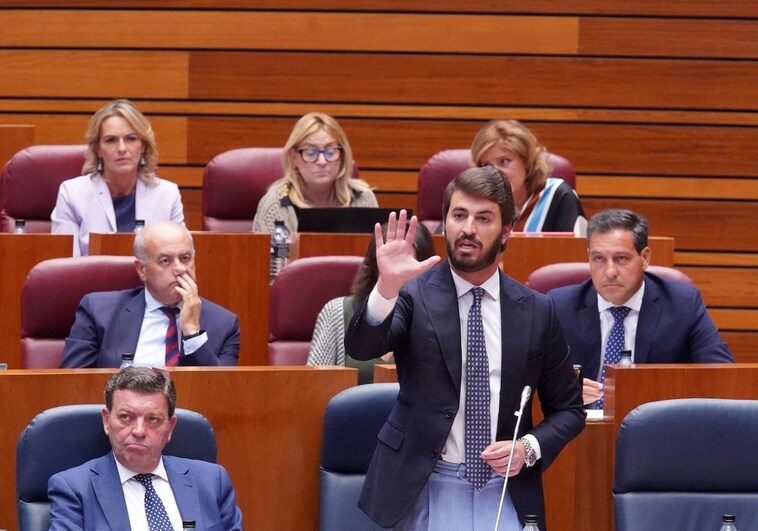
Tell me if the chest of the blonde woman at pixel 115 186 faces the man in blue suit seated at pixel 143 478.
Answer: yes

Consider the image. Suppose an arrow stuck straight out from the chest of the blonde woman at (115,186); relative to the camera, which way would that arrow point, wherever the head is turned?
toward the camera

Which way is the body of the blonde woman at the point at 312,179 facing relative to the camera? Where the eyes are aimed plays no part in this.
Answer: toward the camera

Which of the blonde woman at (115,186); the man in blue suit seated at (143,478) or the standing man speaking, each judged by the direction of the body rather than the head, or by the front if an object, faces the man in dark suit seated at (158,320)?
the blonde woman

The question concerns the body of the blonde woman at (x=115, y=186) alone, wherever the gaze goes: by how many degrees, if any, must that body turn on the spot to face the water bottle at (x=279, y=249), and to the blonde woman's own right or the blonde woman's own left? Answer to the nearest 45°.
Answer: approximately 45° to the blonde woman's own left

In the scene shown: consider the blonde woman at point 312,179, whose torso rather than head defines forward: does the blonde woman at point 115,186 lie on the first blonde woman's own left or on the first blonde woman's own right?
on the first blonde woman's own right

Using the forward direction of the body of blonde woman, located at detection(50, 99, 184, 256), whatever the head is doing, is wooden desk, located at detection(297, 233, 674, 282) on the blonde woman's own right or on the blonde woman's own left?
on the blonde woman's own left

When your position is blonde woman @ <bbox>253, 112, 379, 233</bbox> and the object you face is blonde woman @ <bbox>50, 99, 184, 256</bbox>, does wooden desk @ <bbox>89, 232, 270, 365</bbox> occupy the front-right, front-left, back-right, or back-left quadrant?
front-left

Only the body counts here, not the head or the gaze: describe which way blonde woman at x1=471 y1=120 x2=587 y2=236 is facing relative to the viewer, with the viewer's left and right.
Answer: facing the viewer and to the left of the viewer

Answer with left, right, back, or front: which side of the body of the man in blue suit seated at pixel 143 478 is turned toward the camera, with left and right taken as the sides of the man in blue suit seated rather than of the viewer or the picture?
front

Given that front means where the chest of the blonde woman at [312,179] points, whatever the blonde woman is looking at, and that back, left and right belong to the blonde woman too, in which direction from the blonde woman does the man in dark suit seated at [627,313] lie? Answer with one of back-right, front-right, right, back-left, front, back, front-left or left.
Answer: front-left

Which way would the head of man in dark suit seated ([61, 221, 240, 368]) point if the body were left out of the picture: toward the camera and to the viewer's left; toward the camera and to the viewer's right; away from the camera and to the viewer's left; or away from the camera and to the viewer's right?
toward the camera and to the viewer's right
